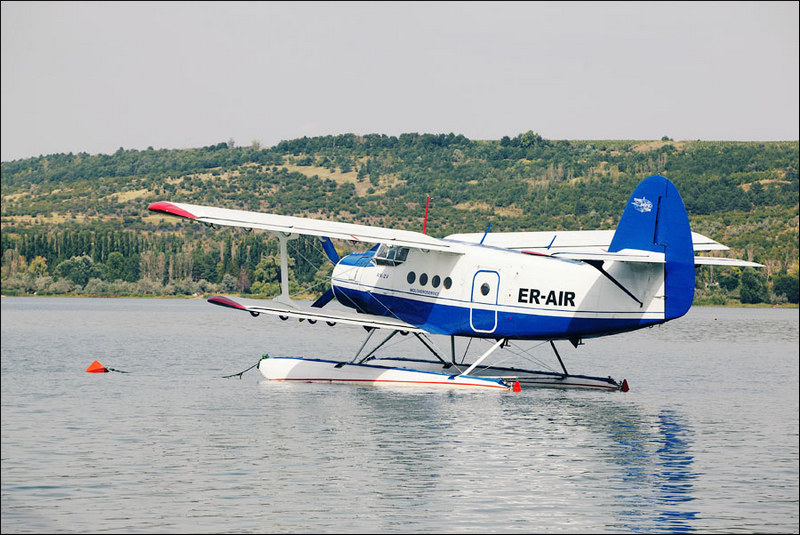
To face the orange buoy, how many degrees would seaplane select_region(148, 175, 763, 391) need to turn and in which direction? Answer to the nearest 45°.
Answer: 0° — it already faces it

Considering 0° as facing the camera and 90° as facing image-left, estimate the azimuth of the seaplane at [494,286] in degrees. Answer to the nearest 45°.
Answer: approximately 135°
